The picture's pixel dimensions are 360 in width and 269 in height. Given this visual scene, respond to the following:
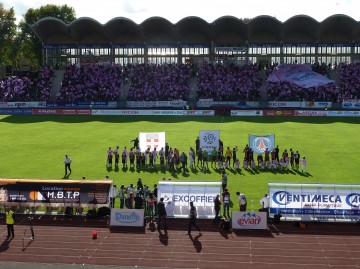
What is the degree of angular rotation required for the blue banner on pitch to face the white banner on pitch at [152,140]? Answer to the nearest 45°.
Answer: approximately 90° to its right

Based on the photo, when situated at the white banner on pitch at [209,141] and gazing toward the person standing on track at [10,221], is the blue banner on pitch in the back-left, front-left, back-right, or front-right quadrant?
back-left

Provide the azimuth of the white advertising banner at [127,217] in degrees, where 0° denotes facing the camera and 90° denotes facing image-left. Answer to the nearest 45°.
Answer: approximately 0°

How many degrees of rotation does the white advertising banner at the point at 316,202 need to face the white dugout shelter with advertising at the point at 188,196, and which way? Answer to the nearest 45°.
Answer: approximately 90° to its right

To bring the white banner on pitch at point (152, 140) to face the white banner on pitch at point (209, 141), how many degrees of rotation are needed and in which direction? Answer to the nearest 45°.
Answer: approximately 90° to its left
